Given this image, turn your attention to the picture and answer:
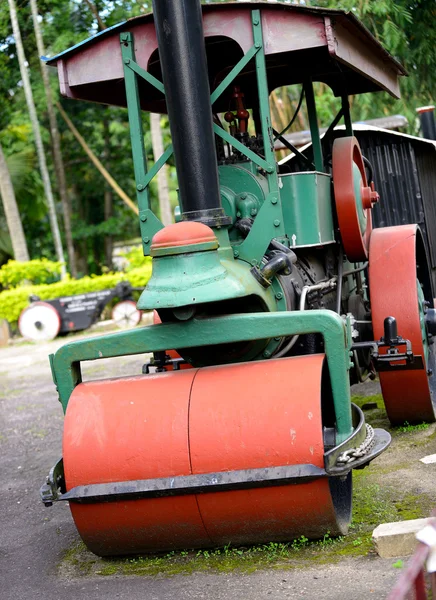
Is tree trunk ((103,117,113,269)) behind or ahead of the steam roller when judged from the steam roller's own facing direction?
behind

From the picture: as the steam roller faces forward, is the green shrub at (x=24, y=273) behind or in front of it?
behind

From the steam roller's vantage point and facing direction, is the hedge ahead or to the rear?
to the rear

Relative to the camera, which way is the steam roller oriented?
toward the camera
